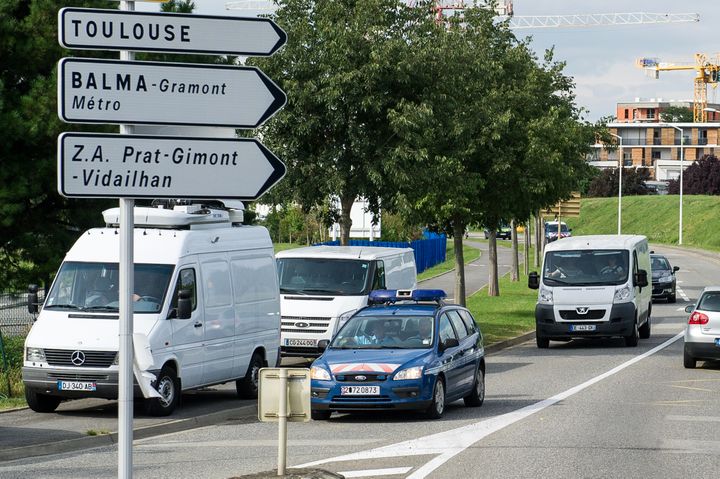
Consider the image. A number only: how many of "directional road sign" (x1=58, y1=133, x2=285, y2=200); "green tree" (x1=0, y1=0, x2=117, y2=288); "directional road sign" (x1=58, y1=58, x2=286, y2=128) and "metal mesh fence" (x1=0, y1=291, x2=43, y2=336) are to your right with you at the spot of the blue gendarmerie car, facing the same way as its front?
2

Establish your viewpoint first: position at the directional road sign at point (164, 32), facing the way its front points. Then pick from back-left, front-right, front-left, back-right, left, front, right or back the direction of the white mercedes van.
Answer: back

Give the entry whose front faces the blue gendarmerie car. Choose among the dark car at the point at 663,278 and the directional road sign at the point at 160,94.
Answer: the dark car

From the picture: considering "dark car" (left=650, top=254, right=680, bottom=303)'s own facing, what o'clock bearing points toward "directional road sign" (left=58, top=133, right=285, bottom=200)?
The directional road sign is roughly at 12 o'clock from the dark car.

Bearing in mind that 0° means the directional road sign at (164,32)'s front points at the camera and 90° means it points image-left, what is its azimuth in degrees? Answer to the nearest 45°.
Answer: approximately 0°

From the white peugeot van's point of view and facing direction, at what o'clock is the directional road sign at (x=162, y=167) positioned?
The directional road sign is roughly at 12 o'clock from the white peugeot van.

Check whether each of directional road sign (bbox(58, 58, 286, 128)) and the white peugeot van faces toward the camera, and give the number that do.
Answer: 2

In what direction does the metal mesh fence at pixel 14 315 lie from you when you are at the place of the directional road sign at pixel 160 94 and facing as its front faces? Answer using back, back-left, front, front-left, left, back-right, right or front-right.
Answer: back

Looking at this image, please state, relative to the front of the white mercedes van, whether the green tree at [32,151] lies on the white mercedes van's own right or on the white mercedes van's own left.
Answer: on the white mercedes van's own right

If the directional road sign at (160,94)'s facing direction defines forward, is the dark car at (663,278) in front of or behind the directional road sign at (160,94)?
behind

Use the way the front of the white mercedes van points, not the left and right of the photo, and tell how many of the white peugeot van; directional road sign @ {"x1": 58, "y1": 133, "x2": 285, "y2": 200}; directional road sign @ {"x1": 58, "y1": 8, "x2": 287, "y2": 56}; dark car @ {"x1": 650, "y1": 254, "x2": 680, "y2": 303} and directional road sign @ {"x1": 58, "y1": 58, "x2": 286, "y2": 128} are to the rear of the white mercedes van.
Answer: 2
